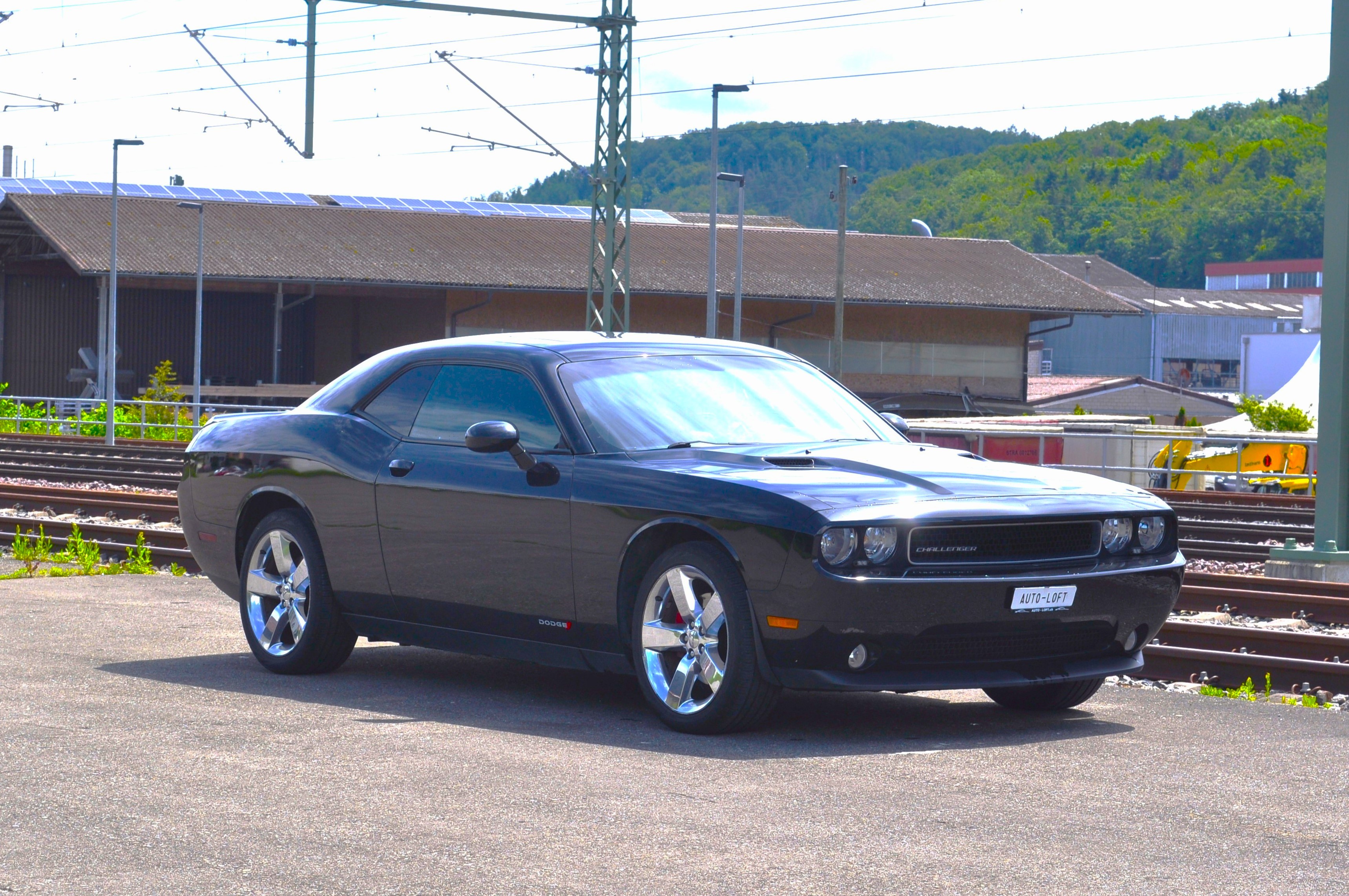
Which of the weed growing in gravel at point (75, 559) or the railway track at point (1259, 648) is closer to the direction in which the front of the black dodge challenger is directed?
the railway track

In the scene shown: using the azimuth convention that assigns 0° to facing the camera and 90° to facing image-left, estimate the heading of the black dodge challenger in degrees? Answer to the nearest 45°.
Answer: approximately 315°

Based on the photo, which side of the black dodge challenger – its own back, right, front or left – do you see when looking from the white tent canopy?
left

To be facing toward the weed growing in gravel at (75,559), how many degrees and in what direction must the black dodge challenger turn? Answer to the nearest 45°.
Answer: approximately 180°

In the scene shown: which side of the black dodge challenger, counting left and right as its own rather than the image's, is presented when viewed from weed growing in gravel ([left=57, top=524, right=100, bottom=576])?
back

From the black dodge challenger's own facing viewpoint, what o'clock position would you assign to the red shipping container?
The red shipping container is roughly at 8 o'clock from the black dodge challenger.

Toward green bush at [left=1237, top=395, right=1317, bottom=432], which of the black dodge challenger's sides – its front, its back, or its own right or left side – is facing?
left

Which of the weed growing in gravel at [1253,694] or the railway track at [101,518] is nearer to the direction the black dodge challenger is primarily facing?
the weed growing in gravel

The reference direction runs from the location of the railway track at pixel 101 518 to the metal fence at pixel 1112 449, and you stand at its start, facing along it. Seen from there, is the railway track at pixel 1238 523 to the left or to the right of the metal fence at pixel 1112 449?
right
